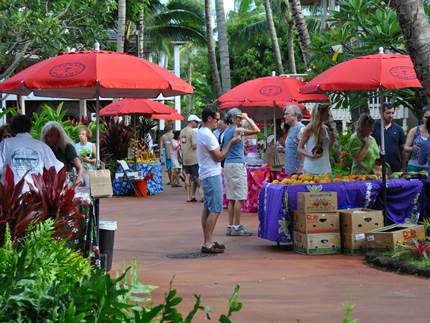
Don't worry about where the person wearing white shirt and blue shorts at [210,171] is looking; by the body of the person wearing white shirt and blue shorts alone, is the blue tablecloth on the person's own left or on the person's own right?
on the person's own left

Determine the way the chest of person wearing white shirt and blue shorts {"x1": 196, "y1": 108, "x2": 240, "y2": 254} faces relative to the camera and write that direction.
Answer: to the viewer's right

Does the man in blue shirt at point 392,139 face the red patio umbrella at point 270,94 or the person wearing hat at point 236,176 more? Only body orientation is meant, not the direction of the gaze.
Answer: the person wearing hat

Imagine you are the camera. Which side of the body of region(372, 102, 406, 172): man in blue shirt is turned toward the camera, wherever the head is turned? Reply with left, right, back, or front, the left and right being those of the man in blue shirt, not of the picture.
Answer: front

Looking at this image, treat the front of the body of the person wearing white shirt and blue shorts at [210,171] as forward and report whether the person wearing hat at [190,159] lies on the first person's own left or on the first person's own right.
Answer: on the first person's own left

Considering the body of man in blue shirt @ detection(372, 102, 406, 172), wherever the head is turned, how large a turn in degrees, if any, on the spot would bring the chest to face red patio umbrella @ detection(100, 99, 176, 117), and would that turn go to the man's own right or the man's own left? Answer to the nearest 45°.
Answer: approximately 135° to the man's own right

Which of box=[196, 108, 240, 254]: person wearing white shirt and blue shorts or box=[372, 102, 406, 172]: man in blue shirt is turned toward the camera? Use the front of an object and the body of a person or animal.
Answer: the man in blue shirt

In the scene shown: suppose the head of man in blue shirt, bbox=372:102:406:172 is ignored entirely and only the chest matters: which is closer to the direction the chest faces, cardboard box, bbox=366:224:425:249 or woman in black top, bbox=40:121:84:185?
the cardboard box
